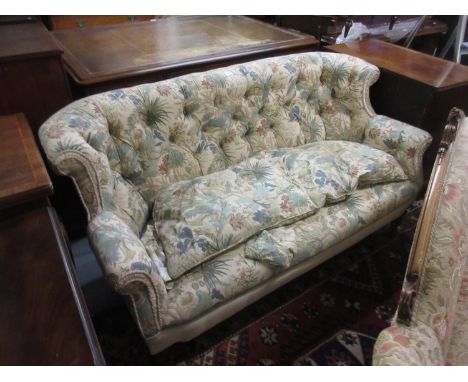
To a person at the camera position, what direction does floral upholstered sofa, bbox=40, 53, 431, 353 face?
facing the viewer and to the right of the viewer

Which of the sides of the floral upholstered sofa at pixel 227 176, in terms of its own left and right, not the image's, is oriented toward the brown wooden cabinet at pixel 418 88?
left

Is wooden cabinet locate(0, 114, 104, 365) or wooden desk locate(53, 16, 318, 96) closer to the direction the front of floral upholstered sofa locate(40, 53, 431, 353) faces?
the wooden cabinet

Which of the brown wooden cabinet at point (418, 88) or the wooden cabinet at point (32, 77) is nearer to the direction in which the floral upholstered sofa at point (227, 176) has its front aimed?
the brown wooden cabinet

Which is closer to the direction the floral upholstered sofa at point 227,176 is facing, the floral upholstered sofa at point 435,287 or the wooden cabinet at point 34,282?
the floral upholstered sofa

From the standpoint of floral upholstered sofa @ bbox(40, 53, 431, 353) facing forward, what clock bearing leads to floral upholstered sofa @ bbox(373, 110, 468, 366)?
floral upholstered sofa @ bbox(373, 110, 468, 366) is roughly at 12 o'clock from floral upholstered sofa @ bbox(40, 53, 431, 353).

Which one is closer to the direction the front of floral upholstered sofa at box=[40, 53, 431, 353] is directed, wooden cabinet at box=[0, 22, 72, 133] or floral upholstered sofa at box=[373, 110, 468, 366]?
the floral upholstered sofa

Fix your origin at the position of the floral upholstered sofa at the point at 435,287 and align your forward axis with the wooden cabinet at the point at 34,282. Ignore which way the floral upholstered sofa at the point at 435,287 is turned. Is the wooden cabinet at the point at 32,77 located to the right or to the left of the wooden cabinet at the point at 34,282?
right

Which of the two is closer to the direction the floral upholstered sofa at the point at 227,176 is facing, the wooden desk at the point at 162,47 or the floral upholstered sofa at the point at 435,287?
the floral upholstered sofa

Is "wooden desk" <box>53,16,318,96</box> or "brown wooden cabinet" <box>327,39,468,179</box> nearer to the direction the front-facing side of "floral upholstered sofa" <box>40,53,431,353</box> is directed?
the brown wooden cabinet

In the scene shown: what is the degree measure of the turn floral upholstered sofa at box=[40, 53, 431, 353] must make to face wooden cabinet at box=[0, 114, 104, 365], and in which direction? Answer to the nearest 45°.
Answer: approximately 90° to its right

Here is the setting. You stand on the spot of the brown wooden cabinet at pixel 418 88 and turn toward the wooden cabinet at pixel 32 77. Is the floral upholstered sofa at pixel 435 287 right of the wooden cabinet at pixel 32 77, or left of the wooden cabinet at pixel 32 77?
left

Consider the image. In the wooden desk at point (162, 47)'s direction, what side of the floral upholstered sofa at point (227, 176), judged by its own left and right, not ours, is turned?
back
